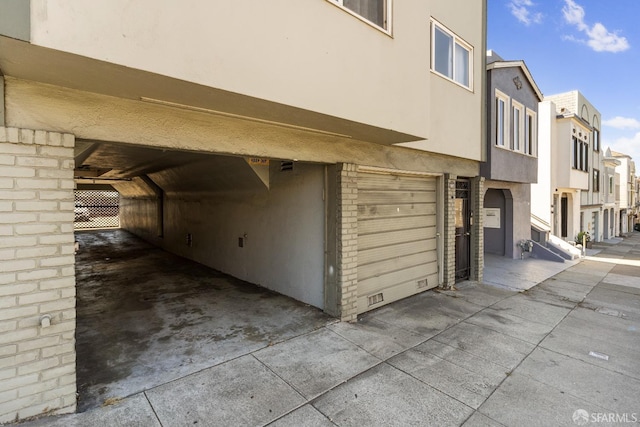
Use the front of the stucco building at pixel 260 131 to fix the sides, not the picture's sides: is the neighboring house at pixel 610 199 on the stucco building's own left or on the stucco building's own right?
on the stucco building's own left

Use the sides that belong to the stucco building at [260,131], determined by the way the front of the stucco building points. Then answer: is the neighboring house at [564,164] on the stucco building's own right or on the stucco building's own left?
on the stucco building's own left

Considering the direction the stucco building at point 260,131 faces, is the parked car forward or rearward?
rearward

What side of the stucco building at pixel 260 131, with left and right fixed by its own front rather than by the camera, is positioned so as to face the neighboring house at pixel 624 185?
left

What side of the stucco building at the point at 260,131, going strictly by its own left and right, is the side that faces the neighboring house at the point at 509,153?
left

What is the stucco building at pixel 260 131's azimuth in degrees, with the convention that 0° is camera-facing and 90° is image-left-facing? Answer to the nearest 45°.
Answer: approximately 315°
